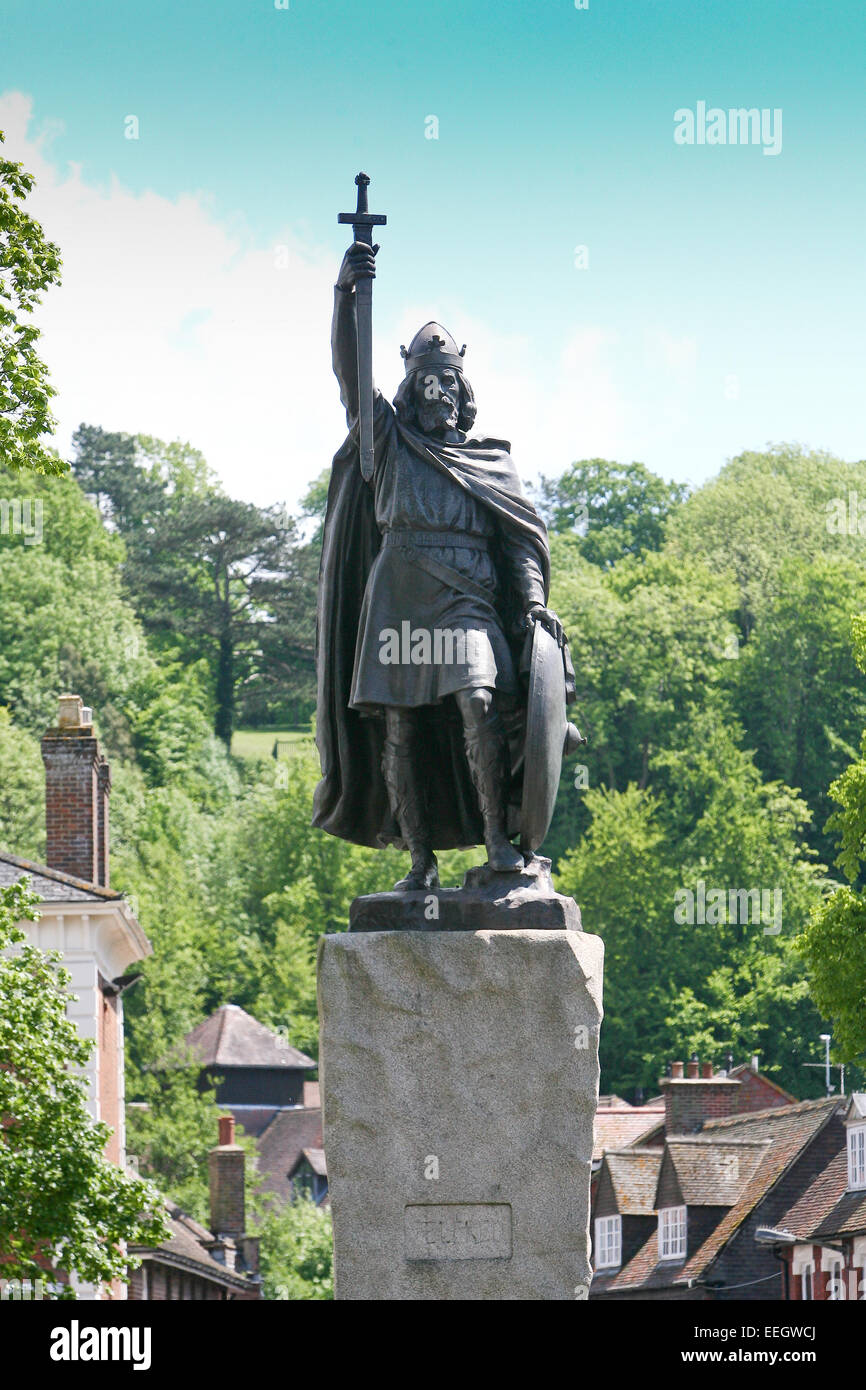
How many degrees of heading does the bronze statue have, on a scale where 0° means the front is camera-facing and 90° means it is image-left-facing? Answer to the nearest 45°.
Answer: approximately 0°
